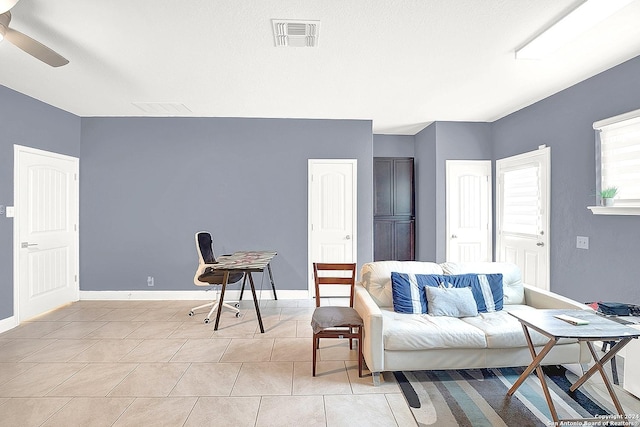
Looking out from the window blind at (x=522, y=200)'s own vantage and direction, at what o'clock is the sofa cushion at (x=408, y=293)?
The sofa cushion is roughly at 11 o'clock from the window blind.

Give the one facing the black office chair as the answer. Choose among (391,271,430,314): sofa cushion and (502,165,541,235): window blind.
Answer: the window blind

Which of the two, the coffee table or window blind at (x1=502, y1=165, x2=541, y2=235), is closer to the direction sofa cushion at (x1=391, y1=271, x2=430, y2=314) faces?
the coffee table

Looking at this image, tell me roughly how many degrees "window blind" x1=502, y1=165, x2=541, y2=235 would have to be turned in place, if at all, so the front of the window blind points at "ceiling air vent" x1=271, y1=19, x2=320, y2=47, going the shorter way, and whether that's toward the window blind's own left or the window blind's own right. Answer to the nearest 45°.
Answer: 0° — it already faces it

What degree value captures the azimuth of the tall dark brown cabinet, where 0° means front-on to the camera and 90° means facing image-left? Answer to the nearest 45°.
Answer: approximately 0°

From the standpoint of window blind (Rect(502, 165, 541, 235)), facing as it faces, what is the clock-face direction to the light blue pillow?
The light blue pillow is roughly at 11 o'clock from the window blind.

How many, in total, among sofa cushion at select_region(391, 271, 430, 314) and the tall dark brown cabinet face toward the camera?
2

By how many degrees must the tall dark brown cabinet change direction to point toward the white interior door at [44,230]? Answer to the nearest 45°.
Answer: approximately 45° to its right

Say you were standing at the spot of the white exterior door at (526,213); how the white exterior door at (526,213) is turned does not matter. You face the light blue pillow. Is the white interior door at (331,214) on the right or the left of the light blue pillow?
right
